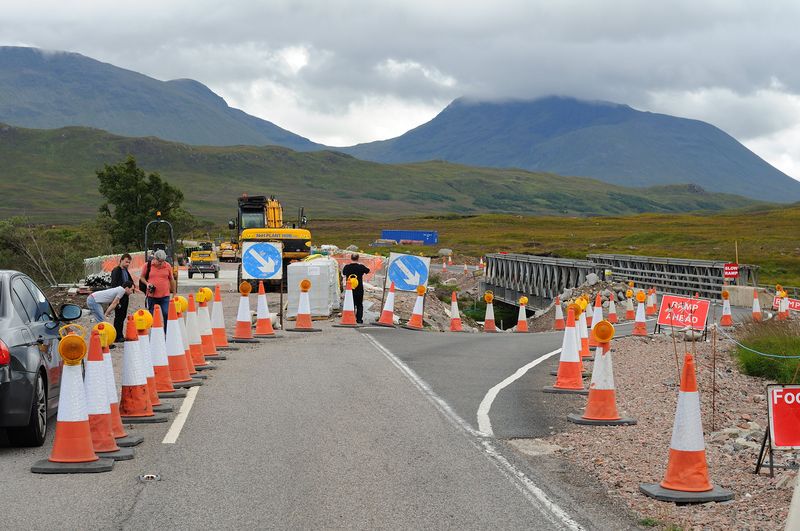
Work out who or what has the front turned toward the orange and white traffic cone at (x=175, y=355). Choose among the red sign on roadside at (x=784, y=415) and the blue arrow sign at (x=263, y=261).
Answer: the blue arrow sign

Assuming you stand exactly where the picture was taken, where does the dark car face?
facing away from the viewer

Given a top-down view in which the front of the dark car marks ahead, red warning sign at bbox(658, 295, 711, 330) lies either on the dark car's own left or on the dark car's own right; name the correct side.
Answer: on the dark car's own right

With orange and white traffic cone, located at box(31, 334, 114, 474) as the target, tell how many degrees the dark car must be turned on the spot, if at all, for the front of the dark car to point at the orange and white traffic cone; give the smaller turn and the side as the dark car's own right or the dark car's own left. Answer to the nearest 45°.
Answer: approximately 180°

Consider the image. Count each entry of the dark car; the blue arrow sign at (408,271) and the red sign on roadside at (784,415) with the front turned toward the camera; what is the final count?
2

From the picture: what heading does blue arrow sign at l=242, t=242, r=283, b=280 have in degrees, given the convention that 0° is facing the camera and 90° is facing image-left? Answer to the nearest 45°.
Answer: approximately 0°

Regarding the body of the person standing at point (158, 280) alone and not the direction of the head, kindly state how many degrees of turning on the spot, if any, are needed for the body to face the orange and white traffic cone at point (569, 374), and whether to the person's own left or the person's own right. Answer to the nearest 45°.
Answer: approximately 45° to the person's own left

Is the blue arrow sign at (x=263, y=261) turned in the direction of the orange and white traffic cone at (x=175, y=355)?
yes

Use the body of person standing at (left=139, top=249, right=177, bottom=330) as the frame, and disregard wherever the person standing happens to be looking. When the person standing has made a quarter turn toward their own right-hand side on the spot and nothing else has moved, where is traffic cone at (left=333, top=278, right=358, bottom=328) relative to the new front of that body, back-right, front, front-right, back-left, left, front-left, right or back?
back-right

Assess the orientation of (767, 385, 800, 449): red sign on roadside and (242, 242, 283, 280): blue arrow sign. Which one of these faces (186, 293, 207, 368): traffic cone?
the blue arrow sign
